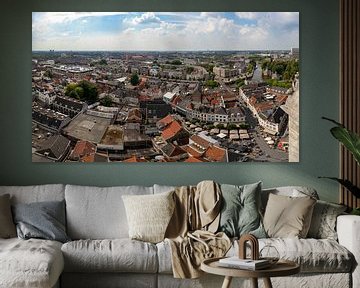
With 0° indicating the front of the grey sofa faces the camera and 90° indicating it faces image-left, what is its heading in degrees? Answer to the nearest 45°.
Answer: approximately 0°

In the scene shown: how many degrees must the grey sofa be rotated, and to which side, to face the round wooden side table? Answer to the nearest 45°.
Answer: approximately 45° to its left

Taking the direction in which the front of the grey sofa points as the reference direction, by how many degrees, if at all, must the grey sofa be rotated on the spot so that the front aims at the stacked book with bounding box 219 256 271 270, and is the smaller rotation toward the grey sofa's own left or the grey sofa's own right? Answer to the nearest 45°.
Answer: approximately 45° to the grey sofa's own left

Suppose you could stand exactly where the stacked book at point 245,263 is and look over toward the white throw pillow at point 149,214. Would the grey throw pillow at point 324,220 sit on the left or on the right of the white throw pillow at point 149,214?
right
